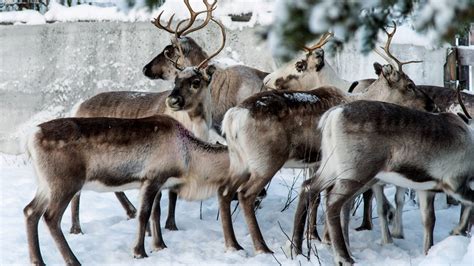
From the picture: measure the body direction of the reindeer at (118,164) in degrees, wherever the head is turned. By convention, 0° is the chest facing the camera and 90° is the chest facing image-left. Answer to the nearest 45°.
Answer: approximately 270°

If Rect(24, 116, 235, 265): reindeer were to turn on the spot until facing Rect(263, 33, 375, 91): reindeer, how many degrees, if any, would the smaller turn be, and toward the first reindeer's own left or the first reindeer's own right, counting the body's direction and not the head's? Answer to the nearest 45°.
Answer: approximately 45° to the first reindeer's own left

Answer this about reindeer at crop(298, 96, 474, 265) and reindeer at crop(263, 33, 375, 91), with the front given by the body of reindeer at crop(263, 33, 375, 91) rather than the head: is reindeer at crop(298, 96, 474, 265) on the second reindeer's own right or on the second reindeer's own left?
on the second reindeer's own left

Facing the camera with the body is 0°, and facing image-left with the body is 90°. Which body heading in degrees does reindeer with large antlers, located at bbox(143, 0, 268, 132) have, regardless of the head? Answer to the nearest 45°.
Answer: approximately 90°

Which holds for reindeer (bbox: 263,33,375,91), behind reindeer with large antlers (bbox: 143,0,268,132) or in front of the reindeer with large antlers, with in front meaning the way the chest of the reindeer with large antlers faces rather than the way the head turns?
behind

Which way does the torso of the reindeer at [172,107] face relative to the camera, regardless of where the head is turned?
to the viewer's right

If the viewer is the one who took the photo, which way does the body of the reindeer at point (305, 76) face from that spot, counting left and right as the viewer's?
facing to the left of the viewer

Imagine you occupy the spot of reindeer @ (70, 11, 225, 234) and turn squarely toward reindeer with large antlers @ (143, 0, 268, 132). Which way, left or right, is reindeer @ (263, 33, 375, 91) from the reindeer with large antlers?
right
